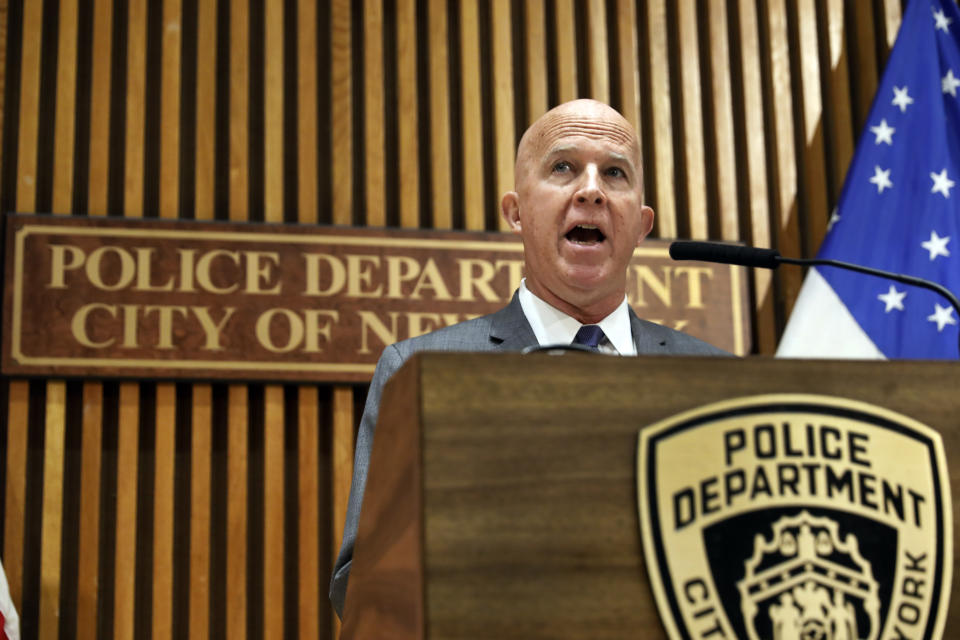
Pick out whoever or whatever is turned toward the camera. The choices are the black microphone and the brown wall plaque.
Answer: the brown wall plaque

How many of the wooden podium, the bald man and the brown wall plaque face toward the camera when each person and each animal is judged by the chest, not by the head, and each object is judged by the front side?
3

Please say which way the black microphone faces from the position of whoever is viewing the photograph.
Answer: facing to the left of the viewer

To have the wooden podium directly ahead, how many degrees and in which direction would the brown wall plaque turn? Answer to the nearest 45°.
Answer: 0° — it already faces it

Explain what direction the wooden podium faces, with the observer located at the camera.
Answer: facing the viewer

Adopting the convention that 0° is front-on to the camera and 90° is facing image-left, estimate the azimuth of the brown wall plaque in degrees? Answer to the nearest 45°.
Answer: approximately 0°

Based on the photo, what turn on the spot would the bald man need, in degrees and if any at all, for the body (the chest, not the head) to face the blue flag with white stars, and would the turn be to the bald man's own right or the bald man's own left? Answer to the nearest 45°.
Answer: approximately 135° to the bald man's own left

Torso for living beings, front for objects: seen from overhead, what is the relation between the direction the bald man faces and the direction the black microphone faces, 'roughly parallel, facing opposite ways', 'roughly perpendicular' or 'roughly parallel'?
roughly perpendicular

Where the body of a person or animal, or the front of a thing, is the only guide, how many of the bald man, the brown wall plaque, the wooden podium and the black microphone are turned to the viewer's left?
1

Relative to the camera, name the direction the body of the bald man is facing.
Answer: toward the camera

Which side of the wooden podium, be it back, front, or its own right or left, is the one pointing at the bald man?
back

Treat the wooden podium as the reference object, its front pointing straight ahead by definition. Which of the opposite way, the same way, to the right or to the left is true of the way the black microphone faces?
to the right
